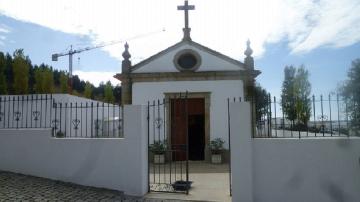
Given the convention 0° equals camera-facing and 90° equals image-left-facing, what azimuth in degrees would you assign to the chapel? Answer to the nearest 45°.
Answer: approximately 0°

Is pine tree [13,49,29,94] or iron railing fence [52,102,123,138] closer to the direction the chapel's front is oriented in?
the iron railing fence

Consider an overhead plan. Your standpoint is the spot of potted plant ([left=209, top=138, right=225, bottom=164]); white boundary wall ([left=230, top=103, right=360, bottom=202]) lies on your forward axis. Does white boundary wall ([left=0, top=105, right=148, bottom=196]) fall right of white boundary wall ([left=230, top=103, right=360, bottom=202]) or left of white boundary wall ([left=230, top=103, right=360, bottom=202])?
right

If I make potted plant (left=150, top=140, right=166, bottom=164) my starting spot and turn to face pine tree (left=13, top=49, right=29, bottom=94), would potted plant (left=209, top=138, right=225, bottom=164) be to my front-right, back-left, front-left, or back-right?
back-right

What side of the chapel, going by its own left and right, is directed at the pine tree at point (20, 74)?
right

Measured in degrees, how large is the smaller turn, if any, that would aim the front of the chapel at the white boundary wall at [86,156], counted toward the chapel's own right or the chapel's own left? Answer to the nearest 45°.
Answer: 0° — it already faces it

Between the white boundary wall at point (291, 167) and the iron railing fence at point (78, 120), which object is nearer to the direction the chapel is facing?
the white boundary wall
